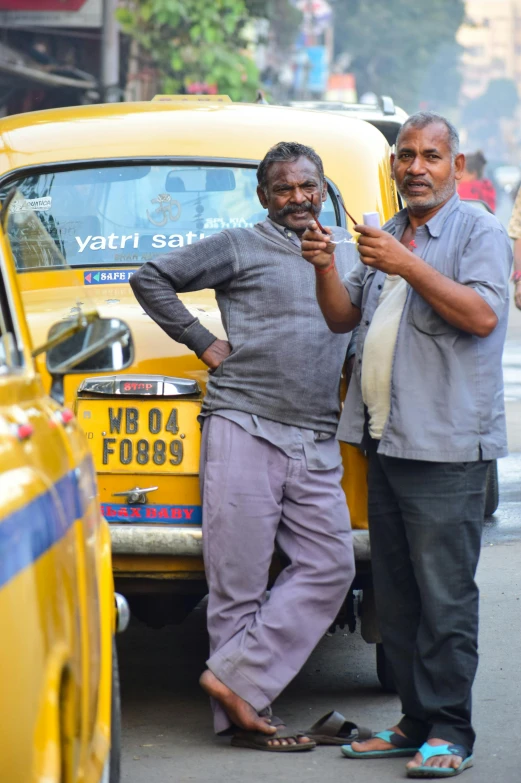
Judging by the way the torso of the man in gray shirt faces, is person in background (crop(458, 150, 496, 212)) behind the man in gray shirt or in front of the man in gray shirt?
behind

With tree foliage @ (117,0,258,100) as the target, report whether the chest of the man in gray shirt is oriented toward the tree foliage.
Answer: no

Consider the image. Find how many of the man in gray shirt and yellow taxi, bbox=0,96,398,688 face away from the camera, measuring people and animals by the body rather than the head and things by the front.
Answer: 1

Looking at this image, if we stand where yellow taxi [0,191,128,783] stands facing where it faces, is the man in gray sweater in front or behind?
in front

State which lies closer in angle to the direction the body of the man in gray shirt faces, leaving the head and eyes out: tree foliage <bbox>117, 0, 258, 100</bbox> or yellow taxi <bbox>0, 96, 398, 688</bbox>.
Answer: the yellow taxi

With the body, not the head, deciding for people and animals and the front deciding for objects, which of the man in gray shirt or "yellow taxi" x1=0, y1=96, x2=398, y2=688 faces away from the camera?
the yellow taxi

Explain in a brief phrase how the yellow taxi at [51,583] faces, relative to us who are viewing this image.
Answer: facing away from the viewer and to the right of the viewer

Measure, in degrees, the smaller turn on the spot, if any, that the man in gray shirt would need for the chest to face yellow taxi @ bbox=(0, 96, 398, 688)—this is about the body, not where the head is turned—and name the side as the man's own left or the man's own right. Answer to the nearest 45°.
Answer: approximately 90° to the man's own right

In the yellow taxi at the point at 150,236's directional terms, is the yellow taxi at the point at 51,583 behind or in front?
behind

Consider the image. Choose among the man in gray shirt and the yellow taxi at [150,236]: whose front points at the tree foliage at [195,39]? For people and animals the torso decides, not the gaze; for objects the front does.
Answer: the yellow taxi

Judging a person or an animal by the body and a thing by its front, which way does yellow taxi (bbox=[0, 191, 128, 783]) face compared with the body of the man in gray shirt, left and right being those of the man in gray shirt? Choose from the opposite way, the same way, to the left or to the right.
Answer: the opposite way

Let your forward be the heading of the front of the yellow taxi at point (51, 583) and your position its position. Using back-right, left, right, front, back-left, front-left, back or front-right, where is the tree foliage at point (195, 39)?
front-left

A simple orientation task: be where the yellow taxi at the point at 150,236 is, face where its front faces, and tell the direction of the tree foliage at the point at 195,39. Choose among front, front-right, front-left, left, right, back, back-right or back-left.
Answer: front

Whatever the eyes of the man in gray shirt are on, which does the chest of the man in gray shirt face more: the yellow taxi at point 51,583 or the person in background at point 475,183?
the yellow taxi

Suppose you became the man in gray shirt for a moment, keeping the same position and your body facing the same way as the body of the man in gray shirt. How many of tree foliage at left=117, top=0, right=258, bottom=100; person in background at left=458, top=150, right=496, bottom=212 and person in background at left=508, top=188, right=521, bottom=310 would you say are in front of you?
0

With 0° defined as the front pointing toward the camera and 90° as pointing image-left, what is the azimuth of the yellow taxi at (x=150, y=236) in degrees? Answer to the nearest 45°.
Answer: approximately 180°

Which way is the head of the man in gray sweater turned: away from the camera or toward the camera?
toward the camera
